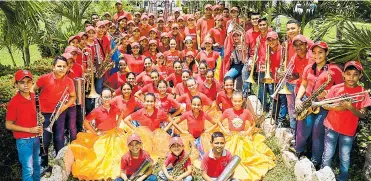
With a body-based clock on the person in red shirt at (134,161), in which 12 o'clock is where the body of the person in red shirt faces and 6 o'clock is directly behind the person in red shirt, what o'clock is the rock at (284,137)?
The rock is roughly at 8 o'clock from the person in red shirt.

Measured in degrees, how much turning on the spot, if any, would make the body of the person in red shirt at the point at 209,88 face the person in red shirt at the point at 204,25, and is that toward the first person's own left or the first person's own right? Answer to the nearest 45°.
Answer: approximately 180°

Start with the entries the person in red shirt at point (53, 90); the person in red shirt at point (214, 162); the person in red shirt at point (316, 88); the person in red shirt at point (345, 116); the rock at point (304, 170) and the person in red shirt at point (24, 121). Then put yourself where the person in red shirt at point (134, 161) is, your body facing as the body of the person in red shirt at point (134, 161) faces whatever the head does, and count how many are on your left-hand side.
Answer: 4

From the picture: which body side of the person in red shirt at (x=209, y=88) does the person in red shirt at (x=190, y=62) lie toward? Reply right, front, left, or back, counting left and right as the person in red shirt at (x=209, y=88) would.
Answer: back

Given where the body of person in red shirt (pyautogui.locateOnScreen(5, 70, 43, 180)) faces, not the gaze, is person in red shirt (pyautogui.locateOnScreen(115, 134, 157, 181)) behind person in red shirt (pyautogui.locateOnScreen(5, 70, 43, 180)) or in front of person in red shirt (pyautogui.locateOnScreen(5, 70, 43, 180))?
in front

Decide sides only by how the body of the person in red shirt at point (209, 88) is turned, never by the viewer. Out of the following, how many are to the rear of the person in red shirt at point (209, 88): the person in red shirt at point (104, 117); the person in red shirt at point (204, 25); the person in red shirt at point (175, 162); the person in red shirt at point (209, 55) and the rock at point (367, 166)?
2

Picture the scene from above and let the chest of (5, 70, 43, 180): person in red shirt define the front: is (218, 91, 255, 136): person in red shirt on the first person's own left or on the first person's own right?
on the first person's own left

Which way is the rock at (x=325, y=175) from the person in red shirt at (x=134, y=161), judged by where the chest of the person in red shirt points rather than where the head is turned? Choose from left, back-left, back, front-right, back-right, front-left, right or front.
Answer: left
